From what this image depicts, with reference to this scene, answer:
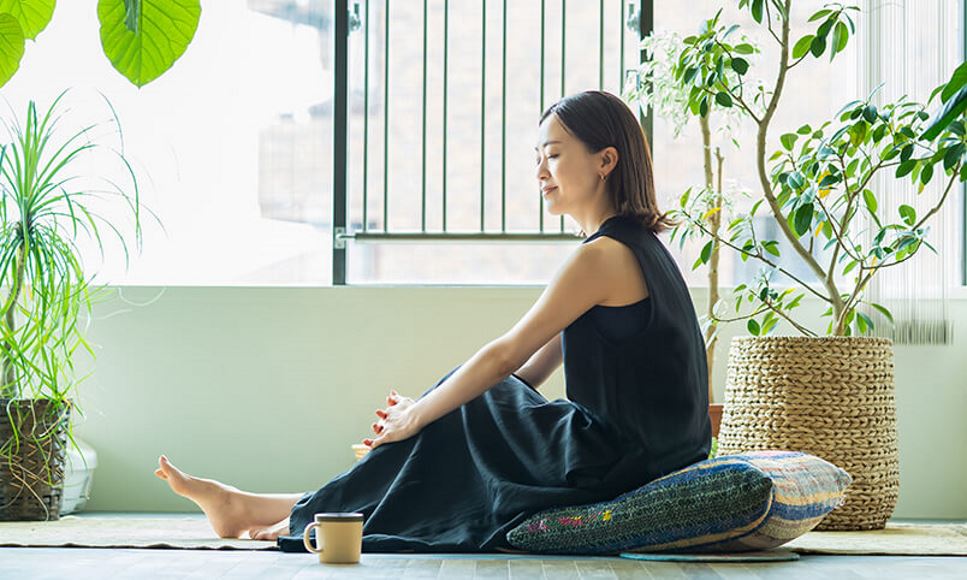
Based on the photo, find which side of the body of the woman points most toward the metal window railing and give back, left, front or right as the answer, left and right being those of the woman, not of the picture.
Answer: right

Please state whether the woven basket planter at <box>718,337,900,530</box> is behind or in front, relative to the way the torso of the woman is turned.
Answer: behind

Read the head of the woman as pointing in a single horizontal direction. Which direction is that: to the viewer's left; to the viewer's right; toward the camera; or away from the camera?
to the viewer's left

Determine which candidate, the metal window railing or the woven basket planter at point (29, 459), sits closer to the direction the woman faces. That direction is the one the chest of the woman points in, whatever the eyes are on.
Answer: the woven basket planter

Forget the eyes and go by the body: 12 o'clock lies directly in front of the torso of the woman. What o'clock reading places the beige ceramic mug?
The beige ceramic mug is roughly at 11 o'clock from the woman.

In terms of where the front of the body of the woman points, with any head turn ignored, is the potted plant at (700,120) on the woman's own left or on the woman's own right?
on the woman's own right

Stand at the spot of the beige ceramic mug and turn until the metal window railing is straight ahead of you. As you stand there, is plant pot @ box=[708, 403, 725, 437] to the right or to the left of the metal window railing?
right

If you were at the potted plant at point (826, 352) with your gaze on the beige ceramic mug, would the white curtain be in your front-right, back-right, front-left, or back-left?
back-right

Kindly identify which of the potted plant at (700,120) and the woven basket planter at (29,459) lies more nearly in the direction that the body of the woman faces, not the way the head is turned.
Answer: the woven basket planter

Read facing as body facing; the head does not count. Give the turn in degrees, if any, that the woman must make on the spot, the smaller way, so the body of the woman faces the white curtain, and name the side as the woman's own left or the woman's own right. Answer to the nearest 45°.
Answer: approximately 135° to the woman's own right

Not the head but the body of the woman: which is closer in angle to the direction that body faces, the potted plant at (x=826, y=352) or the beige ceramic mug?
the beige ceramic mug

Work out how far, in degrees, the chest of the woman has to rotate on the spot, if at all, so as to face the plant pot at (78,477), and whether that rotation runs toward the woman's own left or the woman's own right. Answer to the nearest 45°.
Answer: approximately 45° to the woman's own right

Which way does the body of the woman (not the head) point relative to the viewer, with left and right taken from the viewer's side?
facing to the left of the viewer
